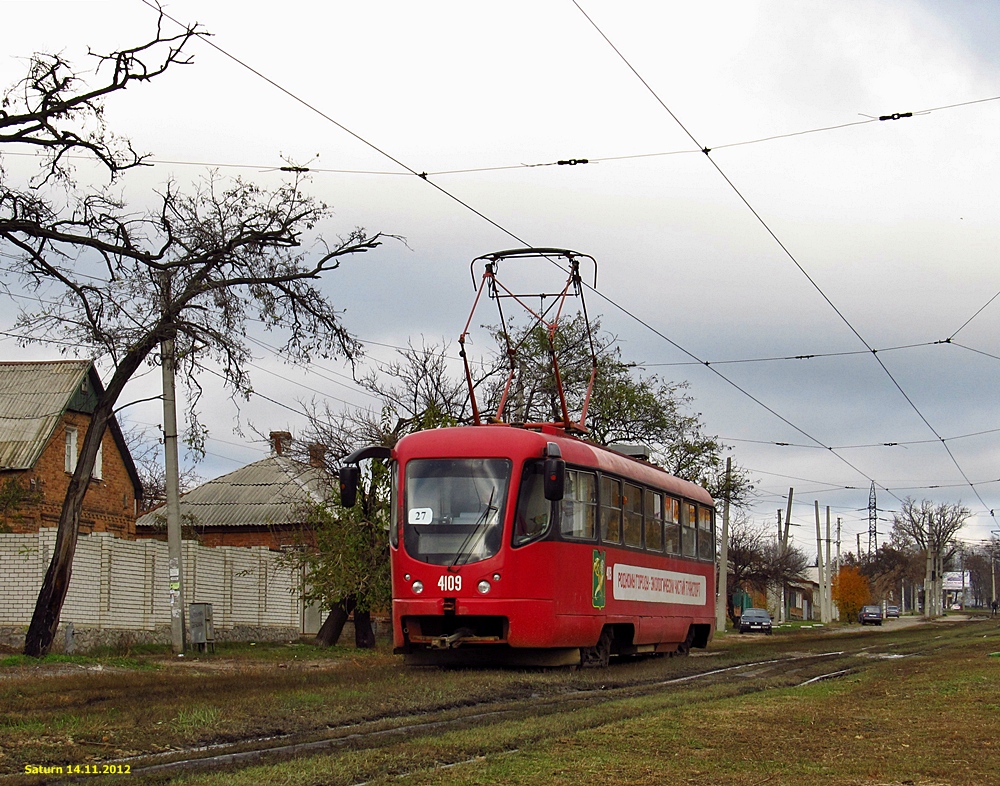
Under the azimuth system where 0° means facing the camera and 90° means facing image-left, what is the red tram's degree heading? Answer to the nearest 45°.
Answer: approximately 45°

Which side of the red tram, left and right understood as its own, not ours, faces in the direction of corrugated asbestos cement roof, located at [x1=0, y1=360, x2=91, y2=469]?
right

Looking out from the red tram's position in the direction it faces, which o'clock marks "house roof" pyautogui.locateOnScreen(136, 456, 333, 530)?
The house roof is roughly at 4 o'clock from the red tram.

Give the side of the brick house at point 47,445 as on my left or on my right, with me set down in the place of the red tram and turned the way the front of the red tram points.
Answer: on my right

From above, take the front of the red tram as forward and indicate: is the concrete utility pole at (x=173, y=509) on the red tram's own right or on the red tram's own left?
on the red tram's own right

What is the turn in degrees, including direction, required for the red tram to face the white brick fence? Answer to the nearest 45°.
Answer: approximately 90° to its right
